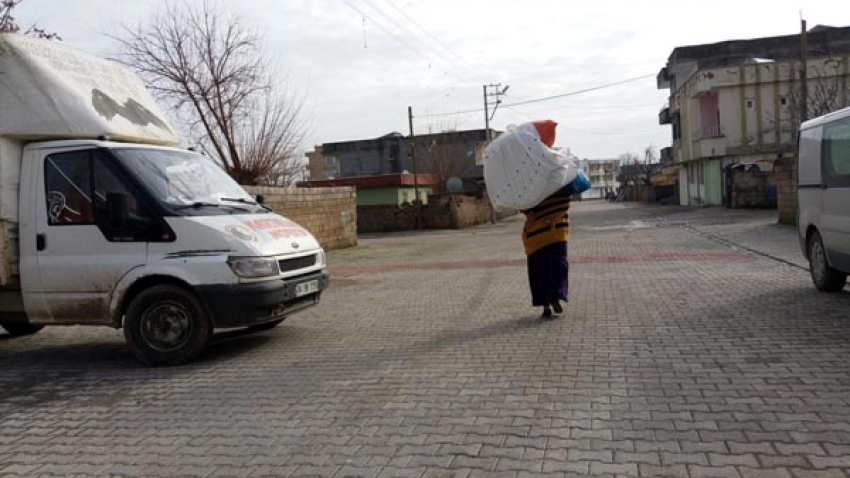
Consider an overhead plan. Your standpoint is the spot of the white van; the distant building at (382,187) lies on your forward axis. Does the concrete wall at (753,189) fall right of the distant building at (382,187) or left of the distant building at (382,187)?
right

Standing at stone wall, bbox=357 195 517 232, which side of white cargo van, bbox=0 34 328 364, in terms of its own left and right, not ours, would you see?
left

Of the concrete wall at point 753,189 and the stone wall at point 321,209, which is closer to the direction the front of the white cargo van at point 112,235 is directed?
the concrete wall

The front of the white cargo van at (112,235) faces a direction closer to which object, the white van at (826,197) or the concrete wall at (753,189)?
the white van

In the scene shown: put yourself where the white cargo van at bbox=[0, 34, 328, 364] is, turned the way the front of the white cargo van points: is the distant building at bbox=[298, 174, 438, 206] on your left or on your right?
on your left

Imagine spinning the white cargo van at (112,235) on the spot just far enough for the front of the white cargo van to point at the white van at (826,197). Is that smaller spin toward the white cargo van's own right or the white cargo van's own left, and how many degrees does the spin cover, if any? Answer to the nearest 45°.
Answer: approximately 45° to the white cargo van's own left
